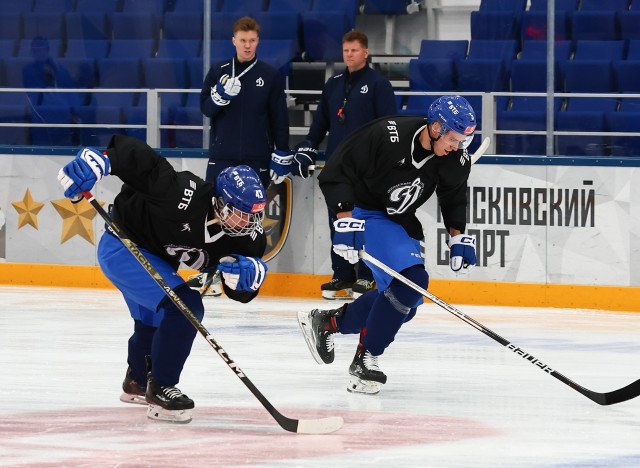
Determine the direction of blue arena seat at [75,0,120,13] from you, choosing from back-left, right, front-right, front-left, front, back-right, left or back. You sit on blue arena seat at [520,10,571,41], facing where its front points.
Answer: right

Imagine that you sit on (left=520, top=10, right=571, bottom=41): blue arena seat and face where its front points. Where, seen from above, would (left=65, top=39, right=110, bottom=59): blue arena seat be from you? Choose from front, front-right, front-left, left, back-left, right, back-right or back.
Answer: right

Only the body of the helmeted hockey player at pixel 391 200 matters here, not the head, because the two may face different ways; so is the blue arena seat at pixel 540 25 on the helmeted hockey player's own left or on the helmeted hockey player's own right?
on the helmeted hockey player's own left

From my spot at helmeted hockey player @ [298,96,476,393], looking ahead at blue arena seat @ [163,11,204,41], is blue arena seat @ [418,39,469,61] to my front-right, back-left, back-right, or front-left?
front-right

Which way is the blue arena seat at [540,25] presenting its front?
toward the camera

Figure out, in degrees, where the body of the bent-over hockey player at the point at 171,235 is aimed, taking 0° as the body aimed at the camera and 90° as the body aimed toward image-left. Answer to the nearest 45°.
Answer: approximately 315°

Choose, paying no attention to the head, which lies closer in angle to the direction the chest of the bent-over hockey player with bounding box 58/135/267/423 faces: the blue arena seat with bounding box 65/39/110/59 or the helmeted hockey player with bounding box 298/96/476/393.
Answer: the helmeted hockey player

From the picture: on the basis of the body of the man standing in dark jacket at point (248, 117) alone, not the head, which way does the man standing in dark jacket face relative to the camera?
toward the camera

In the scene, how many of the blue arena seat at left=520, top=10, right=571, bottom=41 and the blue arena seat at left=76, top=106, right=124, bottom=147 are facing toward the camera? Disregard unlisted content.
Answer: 2

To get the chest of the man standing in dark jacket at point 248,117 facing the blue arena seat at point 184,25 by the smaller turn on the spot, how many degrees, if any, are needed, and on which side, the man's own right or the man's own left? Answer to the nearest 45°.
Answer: approximately 135° to the man's own right

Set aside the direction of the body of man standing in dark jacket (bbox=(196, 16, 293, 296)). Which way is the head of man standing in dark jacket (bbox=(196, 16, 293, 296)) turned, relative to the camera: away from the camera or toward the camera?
toward the camera

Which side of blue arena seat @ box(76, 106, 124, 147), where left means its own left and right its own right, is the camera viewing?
front

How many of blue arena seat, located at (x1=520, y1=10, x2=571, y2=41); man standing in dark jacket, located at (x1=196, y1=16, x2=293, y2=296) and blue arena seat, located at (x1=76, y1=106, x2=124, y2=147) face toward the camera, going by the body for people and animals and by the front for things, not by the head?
3

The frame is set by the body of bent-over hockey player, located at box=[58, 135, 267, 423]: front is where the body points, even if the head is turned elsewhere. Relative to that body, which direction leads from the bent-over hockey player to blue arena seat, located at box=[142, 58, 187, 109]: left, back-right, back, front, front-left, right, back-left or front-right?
back-left

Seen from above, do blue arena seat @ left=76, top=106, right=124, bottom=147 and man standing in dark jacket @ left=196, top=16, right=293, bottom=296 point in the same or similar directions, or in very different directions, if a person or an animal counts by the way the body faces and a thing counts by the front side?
same or similar directions
